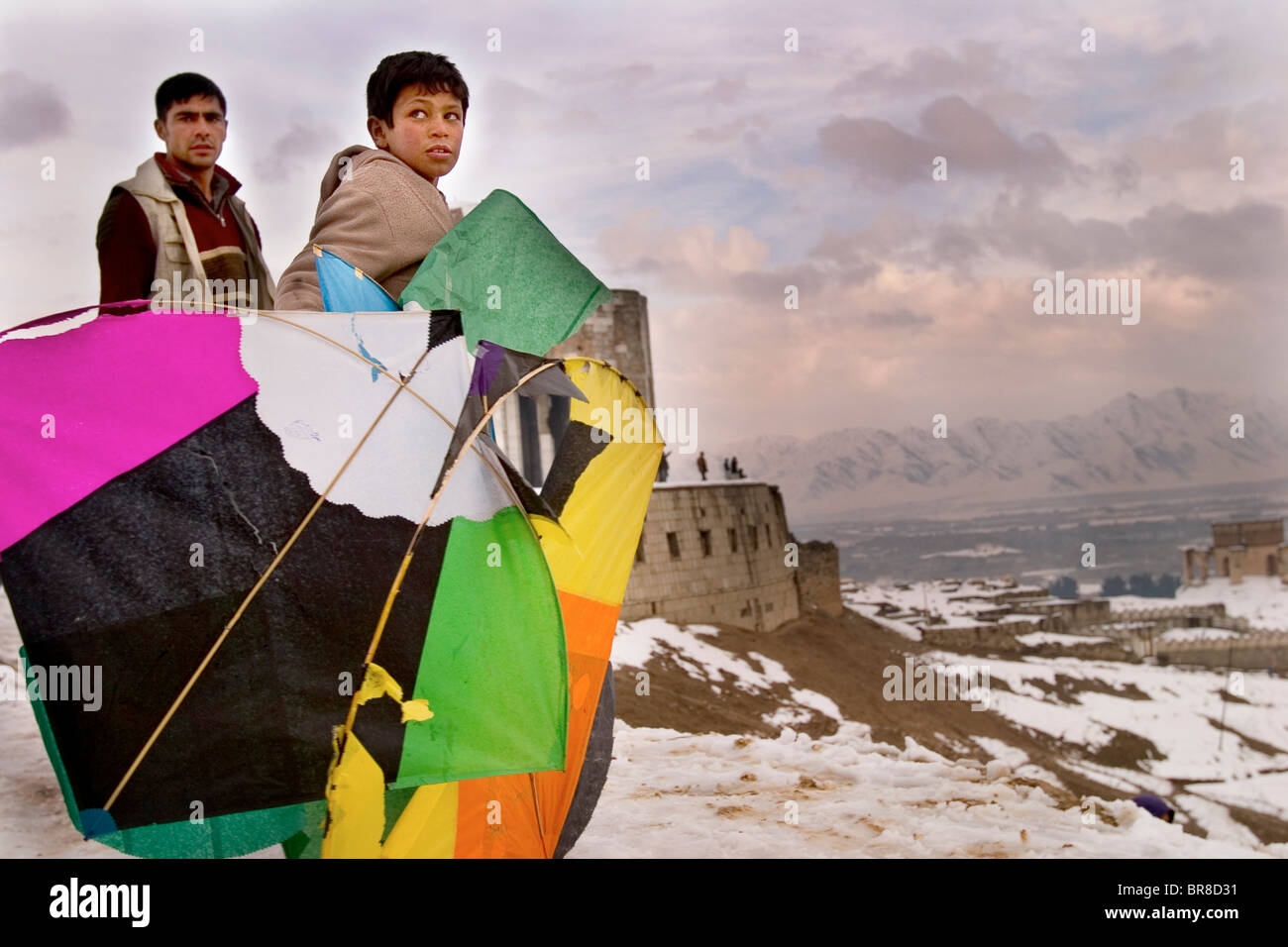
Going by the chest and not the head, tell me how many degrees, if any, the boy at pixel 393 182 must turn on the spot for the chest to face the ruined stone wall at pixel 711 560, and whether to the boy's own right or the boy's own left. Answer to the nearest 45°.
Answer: approximately 90° to the boy's own left

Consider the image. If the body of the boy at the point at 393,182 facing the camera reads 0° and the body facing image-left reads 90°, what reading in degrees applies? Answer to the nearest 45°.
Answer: approximately 270°

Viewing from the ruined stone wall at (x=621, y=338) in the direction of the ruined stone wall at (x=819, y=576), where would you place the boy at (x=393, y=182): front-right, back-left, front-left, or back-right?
back-right

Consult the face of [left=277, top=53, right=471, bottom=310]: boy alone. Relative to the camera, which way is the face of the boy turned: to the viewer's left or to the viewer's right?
to the viewer's right

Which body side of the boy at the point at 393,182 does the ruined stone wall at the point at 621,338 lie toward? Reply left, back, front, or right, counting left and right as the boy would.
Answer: left

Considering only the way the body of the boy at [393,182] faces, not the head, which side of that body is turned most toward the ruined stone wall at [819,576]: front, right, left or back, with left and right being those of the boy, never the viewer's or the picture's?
left

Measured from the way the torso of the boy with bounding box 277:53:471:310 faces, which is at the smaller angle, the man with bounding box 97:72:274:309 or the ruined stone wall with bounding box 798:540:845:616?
the ruined stone wall
